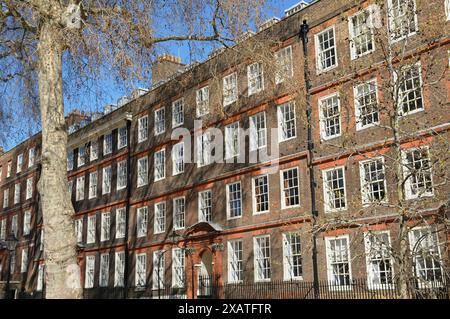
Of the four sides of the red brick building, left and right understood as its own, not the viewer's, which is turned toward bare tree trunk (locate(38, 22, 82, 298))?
front
